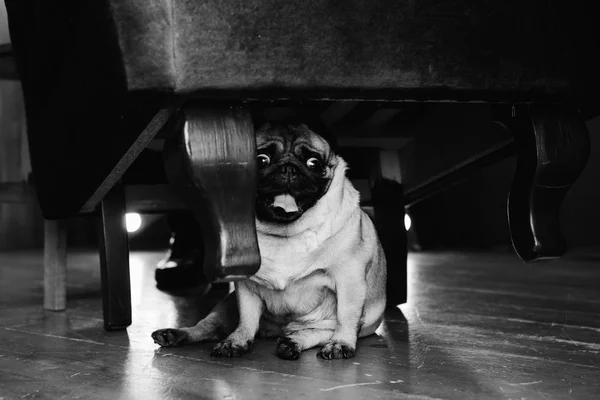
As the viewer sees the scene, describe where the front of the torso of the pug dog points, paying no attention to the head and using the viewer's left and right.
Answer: facing the viewer
